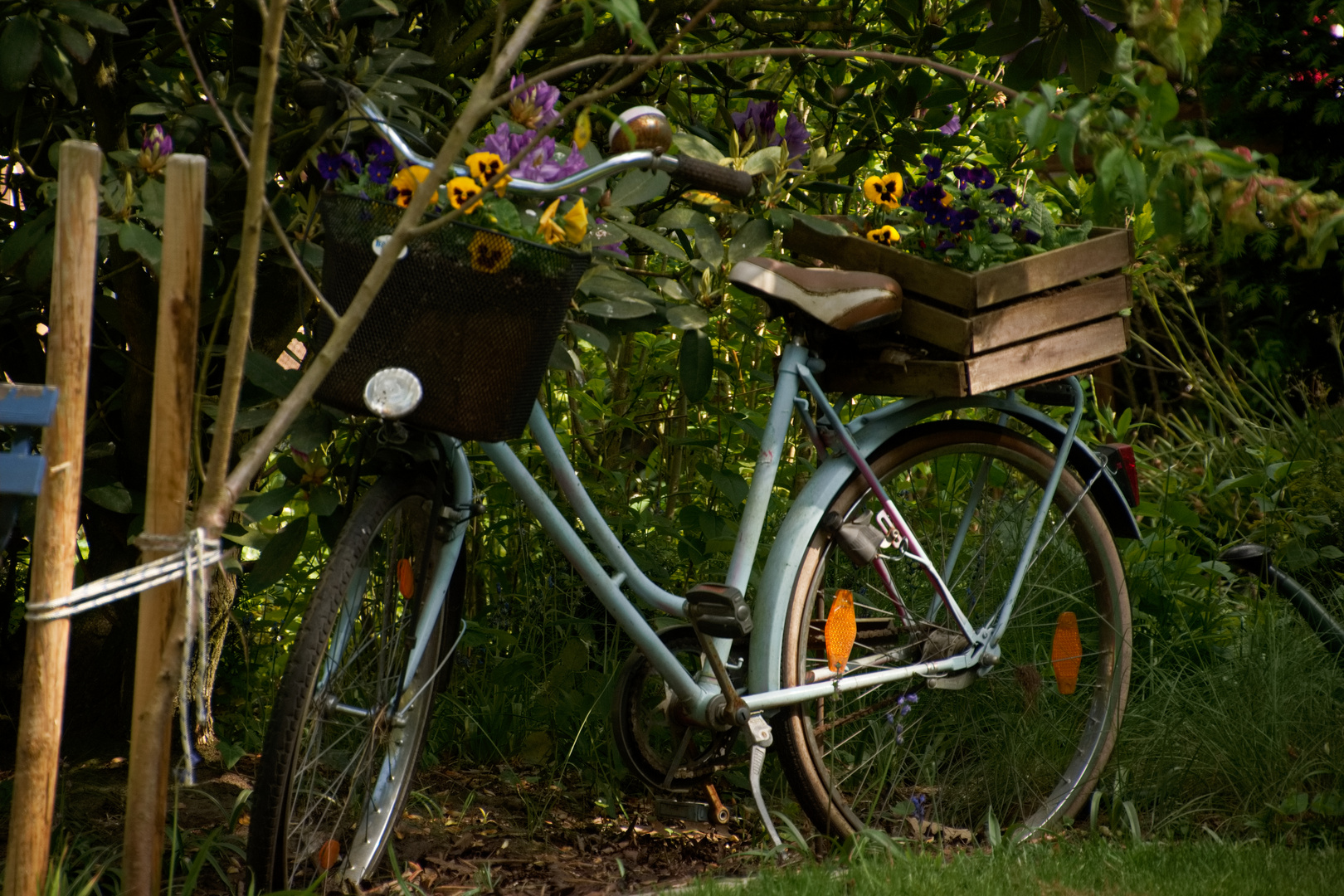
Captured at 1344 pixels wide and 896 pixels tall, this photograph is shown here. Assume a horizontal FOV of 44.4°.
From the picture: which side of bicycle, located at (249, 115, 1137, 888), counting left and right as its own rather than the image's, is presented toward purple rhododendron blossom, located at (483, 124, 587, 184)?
right

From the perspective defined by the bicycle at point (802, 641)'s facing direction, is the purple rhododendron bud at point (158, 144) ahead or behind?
ahead

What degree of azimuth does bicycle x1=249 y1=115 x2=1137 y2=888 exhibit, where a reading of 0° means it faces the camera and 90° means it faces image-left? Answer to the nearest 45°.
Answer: approximately 45°

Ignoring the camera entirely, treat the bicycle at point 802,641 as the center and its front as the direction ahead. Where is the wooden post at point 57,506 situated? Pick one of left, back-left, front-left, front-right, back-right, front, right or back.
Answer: front

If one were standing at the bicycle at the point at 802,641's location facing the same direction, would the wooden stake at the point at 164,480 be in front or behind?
in front
